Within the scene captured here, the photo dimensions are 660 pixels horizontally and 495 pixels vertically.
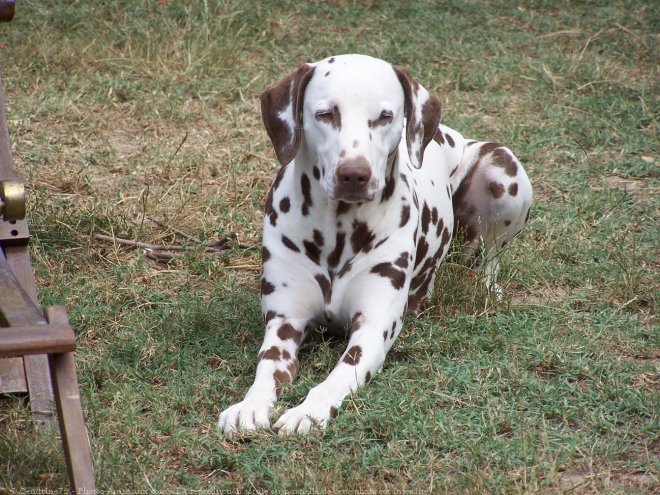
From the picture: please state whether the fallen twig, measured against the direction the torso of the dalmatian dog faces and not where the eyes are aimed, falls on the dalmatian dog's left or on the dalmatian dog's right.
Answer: on the dalmatian dog's right

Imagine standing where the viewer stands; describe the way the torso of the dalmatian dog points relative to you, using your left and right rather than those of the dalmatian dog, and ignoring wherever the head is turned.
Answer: facing the viewer and to the left of the viewer

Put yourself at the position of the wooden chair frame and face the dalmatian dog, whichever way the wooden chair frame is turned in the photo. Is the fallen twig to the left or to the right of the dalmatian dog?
left

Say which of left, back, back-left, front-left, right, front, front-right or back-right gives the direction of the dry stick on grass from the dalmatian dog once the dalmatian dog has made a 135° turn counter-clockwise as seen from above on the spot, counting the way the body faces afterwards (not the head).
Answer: back-left

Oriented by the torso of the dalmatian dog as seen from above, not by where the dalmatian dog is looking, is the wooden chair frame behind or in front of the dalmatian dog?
in front

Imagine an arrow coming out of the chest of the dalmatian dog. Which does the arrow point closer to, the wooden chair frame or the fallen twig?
the wooden chair frame
